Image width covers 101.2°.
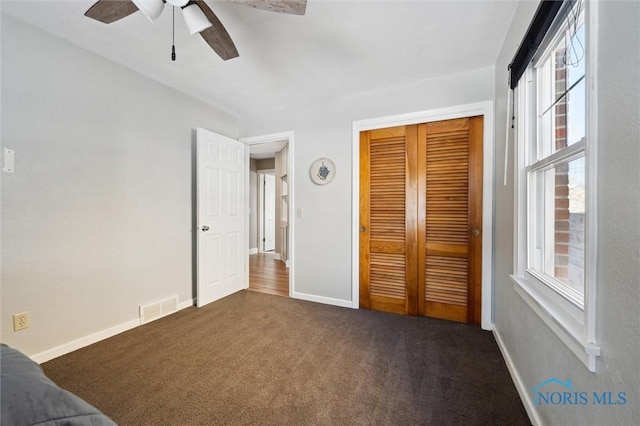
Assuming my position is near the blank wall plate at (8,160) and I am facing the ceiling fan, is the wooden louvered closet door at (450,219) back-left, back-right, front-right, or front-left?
front-left

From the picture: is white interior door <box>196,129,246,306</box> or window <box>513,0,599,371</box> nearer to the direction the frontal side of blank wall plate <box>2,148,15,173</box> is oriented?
the window

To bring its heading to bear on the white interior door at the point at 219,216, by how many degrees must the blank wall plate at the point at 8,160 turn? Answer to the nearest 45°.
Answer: approximately 90° to its left

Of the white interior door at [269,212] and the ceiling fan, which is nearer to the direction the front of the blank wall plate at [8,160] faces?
the ceiling fan

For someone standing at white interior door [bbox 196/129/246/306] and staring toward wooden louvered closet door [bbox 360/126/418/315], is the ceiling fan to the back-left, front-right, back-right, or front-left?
front-right

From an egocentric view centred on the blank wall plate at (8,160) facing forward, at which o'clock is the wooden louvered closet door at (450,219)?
The wooden louvered closet door is roughly at 10 o'clock from the blank wall plate.

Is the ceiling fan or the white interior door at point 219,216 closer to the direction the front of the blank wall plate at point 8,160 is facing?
the ceiling fan

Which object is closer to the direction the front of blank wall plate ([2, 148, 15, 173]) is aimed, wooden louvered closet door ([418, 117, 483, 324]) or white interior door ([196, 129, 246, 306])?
the wooden louvered closet door

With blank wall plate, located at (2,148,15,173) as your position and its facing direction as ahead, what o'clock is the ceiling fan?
The ceiling fan is roughly at 11 o'clock from the blank wall plate.

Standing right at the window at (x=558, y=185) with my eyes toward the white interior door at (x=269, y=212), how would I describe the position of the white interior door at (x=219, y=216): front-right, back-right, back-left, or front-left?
front-left

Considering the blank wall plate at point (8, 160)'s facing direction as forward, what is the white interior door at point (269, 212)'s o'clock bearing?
The white interior door is roughly at 8 o'clock from the blank wall plate.

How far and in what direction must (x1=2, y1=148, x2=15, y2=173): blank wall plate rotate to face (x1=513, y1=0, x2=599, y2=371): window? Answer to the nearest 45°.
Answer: approximately 45° to its left

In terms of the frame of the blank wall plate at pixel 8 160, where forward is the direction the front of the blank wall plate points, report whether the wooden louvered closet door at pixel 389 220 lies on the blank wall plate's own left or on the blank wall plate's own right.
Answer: on the blank wall plate's own left

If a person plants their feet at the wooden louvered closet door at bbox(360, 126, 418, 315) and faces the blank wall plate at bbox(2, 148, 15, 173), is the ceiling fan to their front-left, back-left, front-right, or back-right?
front-left

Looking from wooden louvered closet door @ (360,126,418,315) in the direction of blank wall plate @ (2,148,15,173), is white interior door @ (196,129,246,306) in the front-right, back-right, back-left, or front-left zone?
front-right

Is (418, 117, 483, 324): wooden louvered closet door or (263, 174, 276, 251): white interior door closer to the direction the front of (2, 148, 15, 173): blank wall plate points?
the wooden louvered closet door
